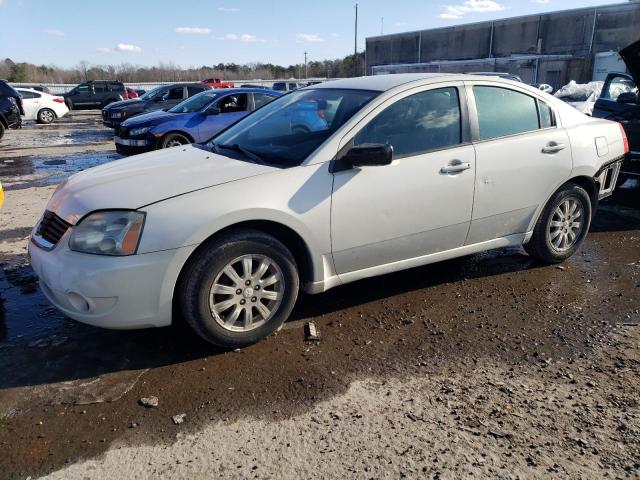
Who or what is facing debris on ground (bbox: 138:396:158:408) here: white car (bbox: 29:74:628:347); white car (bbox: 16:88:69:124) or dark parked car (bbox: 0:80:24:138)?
white car (bbox: 29:74:628:347)

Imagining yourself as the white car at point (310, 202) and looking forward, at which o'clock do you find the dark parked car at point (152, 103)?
The dark parked car is roughly at 4 o'clock from the white car.

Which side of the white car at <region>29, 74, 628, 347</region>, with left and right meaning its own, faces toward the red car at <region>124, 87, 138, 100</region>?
right

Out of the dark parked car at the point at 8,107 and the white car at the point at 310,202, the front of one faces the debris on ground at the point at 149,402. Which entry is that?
the white car

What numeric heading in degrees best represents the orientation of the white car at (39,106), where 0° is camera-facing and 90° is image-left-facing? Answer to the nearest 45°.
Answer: approximately 90°

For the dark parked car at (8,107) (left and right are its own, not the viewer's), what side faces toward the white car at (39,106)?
right

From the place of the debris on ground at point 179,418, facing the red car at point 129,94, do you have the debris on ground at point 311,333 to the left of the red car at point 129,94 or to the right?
right

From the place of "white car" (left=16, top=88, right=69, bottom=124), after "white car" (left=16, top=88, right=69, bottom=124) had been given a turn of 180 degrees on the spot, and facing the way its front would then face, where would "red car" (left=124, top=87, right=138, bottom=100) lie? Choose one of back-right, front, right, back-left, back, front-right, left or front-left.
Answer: front-left

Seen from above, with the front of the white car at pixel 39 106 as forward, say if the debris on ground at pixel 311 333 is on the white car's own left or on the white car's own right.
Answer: on the white car's own left

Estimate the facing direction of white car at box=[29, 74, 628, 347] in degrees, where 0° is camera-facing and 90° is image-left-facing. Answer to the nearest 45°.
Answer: approximately 45°

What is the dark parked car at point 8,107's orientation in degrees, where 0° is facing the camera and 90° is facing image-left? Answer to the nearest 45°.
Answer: approximately 90°
